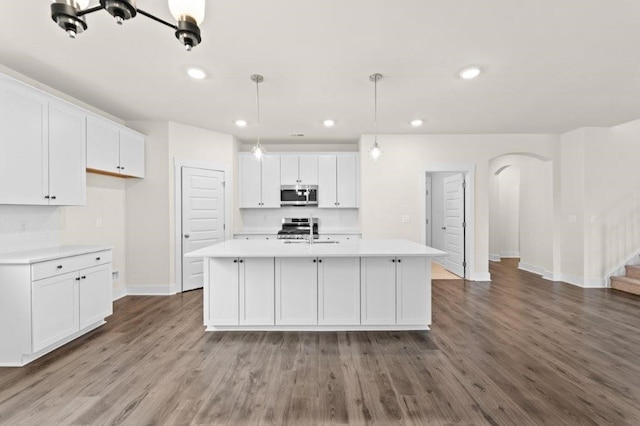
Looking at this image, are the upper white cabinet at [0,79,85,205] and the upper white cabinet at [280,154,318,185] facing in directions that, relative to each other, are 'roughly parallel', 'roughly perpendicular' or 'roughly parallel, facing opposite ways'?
roughly perpendicular

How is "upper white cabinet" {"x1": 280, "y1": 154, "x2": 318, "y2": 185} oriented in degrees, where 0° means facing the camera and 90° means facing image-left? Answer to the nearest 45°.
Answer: approximately 0°

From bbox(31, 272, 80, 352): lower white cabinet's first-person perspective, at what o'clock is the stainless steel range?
The stainless steel range is roughly at 10 o'clock from the lower white cabinet.

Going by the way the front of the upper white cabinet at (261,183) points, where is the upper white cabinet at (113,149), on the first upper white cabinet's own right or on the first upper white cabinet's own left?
on the first upper white cabinet's own right

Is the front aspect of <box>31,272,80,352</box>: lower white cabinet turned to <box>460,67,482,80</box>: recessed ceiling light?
yes

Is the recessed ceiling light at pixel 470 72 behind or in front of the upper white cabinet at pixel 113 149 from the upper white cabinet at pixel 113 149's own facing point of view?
in front

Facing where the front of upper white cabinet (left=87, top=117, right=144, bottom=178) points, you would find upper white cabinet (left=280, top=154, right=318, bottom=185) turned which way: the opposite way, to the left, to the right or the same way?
to the right

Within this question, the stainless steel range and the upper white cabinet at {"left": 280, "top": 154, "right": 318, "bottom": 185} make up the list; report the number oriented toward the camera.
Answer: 2

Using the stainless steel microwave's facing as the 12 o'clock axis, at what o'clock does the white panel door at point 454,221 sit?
The white panel door is roughly at 9 o'clock from the stainless steel microwave.

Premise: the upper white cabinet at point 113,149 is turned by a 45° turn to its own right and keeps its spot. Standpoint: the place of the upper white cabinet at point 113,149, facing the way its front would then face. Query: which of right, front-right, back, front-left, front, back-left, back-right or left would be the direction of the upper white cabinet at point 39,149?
front-right

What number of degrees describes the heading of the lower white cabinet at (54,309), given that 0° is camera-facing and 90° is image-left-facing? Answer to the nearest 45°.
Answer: approximately 315°
